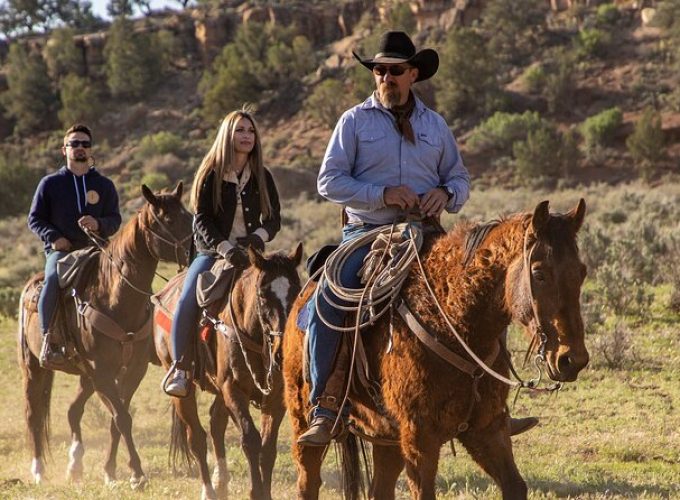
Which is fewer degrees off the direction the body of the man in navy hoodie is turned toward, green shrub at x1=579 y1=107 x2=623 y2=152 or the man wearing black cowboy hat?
the man wearing black cowboy hat

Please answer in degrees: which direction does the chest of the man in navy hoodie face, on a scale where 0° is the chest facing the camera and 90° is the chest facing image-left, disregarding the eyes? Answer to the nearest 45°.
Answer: approximately 0°

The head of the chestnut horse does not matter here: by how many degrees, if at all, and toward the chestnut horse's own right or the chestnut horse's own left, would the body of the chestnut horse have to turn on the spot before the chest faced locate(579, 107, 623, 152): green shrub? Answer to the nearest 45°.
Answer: approximately 135° to the chestnut horse's own left

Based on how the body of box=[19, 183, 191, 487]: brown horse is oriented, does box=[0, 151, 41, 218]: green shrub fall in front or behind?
behind

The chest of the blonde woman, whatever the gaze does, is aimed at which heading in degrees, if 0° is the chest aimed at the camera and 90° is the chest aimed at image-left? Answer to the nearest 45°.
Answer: approximately 315°

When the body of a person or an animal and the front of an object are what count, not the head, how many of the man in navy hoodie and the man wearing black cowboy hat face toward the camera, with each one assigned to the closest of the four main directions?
2

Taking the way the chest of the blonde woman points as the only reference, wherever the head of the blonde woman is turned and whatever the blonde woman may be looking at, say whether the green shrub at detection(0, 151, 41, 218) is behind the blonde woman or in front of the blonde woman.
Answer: behind
